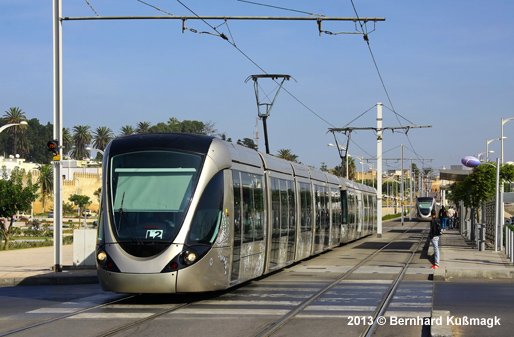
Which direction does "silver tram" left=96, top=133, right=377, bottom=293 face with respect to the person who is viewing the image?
facing the viewer and to the left of the viewer

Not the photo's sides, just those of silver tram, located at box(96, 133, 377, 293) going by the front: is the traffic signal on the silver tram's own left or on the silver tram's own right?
on the silver tram's own right

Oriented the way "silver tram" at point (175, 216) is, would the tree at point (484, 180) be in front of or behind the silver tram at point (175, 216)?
behind
